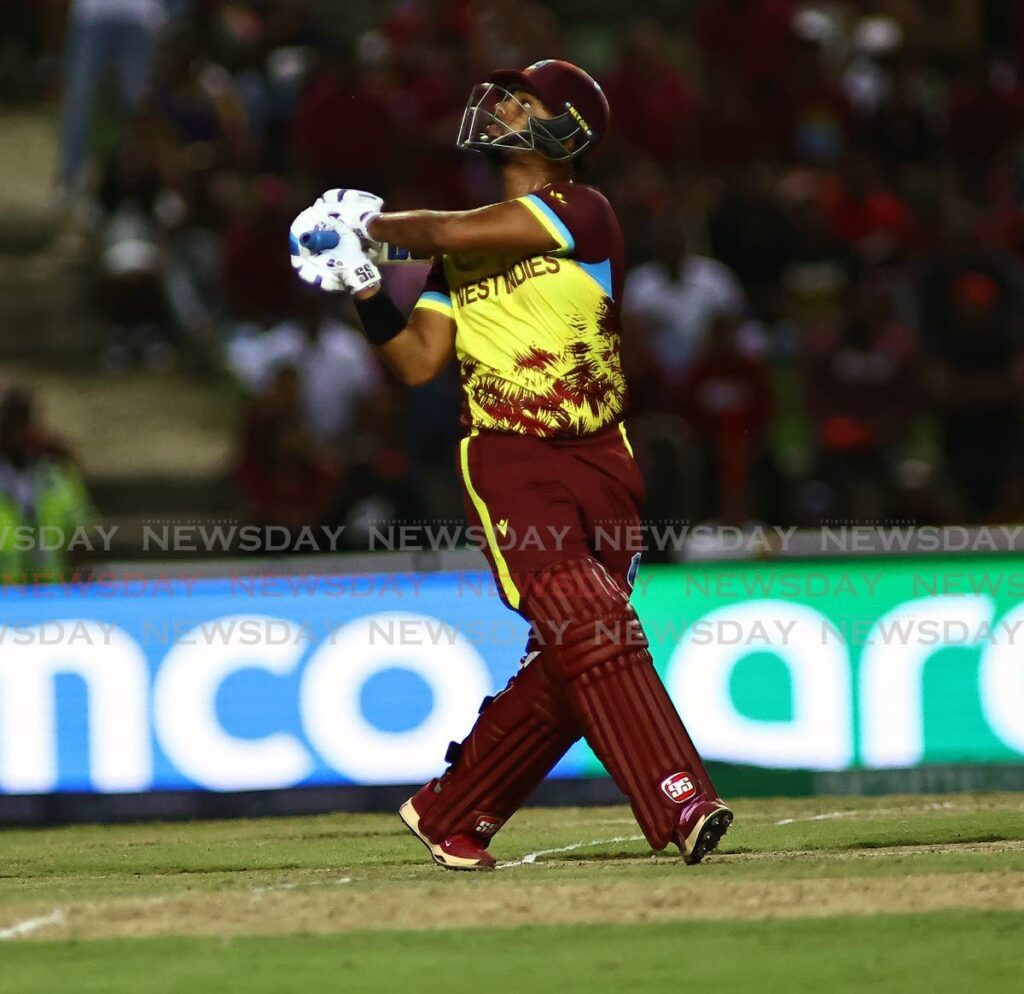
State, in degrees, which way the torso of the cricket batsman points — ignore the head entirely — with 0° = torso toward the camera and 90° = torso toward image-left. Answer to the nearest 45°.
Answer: approximately 45°

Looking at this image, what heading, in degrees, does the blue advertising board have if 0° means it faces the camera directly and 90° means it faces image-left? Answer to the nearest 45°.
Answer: approximately 0°

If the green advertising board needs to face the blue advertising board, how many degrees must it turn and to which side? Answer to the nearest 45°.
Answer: approximately 90° to its right

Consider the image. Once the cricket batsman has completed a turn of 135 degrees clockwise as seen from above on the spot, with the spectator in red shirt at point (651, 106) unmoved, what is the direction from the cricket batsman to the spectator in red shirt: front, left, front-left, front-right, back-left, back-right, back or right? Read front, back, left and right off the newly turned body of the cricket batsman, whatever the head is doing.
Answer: front

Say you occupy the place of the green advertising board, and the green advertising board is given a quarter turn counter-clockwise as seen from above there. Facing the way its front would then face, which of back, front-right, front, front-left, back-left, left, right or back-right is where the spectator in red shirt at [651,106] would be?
left

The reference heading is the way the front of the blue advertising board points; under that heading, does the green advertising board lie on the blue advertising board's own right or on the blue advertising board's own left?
on the blue advertising board's own left

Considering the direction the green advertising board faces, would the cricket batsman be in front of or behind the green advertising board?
in front

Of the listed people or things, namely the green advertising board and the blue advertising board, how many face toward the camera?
2

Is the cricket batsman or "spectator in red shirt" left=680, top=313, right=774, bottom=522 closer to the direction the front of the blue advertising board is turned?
the cricket batsman

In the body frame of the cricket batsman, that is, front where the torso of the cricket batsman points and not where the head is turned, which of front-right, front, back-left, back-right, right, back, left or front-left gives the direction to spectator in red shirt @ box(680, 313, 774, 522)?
back-right

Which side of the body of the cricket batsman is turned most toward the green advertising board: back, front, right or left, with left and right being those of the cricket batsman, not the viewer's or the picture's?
back

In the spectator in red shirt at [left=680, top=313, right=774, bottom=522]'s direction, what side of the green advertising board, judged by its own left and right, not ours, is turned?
back

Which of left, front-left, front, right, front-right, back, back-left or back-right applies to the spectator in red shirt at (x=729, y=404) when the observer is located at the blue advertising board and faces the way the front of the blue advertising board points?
back-left

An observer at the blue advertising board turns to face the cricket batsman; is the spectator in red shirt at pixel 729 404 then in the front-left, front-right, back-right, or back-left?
back-left
